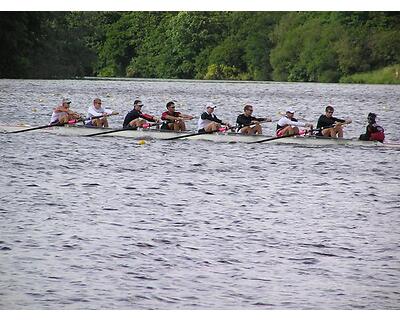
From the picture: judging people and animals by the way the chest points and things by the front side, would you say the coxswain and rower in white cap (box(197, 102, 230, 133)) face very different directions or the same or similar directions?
very different directions

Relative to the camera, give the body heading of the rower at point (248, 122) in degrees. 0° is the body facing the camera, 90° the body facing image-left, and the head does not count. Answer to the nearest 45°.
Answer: approximately 270°

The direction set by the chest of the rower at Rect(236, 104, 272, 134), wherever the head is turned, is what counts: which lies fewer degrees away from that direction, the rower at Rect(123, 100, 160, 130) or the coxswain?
the coxswain

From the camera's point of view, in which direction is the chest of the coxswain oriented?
to the viewer's left

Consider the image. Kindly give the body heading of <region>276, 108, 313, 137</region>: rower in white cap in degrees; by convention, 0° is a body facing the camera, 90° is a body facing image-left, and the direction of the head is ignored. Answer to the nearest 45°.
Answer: approximately 270°

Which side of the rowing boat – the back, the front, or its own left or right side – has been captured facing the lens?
left

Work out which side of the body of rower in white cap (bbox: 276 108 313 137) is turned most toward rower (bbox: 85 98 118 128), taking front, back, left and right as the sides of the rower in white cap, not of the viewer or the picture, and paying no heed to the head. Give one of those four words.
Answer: back

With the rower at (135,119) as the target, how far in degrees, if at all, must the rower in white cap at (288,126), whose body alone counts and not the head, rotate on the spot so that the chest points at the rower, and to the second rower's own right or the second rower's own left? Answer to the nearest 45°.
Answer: approximately 180°

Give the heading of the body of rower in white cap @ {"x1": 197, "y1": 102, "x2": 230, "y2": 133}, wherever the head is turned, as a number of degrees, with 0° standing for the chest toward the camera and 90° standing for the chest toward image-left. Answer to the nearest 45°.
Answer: approximately 270°

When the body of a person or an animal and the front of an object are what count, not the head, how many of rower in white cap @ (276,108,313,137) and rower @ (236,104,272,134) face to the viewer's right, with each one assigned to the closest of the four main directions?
2

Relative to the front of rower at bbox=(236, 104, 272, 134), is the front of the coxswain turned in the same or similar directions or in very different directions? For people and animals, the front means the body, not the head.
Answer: very different directions
